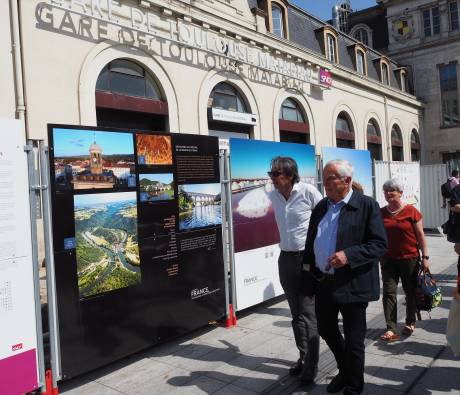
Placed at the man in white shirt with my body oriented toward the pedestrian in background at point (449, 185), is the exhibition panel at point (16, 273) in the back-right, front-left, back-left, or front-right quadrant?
back-left

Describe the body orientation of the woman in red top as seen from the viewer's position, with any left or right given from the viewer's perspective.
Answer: facing the viewer and to the left of the viewer

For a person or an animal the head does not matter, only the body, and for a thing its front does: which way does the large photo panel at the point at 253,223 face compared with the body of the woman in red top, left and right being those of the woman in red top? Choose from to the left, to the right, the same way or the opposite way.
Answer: to the left

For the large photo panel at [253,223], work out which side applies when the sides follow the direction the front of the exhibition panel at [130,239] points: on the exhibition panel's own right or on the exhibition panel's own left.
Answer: on the exhibition panel's own left

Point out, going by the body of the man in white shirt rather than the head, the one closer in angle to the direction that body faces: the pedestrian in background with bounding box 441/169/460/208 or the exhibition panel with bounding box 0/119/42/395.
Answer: the exhibition panel

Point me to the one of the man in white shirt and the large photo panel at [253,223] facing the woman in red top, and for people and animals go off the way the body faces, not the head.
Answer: the large photo panel

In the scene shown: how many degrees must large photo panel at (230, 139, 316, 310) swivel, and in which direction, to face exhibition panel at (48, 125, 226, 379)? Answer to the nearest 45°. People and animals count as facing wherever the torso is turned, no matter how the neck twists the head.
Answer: approximately 90° to its right

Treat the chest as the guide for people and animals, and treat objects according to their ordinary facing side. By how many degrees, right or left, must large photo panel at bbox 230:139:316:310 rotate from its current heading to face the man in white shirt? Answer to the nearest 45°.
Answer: approximately 45° to its right

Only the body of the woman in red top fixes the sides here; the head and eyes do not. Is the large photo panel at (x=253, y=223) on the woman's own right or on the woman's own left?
on the woman's own right

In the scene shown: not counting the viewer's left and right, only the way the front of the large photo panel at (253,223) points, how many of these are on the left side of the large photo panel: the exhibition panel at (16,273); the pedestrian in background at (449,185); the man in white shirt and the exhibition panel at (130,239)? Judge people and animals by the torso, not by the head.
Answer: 1

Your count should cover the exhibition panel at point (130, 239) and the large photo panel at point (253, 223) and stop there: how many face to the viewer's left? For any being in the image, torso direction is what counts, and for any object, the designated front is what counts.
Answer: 0

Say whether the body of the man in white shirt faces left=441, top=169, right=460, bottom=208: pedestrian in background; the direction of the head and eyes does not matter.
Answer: no

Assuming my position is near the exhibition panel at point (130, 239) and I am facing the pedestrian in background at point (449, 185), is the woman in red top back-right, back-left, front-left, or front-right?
front-right

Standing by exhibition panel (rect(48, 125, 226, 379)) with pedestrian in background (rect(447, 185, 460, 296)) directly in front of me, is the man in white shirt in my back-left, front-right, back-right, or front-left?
front-right

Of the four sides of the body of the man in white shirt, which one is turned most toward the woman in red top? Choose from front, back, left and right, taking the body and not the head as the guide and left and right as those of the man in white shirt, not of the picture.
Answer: back

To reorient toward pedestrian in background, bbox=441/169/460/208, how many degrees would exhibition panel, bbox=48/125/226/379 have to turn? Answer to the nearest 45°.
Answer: approximately 90° to its left

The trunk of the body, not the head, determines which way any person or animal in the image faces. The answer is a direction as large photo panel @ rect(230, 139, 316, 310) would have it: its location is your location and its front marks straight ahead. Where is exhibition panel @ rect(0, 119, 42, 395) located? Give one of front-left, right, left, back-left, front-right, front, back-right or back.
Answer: right

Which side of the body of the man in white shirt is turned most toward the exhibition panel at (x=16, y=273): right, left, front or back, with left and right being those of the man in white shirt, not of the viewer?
front

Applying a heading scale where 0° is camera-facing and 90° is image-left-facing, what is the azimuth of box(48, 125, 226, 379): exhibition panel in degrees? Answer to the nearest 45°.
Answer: approximately 315°

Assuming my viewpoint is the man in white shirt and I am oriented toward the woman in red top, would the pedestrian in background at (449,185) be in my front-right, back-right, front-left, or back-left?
front-left

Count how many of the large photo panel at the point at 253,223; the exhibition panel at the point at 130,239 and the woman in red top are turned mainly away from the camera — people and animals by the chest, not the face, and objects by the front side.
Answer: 0

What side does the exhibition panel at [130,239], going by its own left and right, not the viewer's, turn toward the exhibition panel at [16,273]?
right
